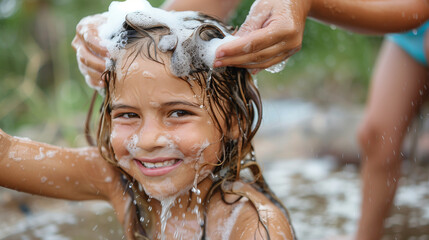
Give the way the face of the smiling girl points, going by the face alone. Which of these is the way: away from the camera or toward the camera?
toward the camera

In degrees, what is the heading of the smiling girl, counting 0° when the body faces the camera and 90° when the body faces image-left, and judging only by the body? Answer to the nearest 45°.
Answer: approximately 45°
